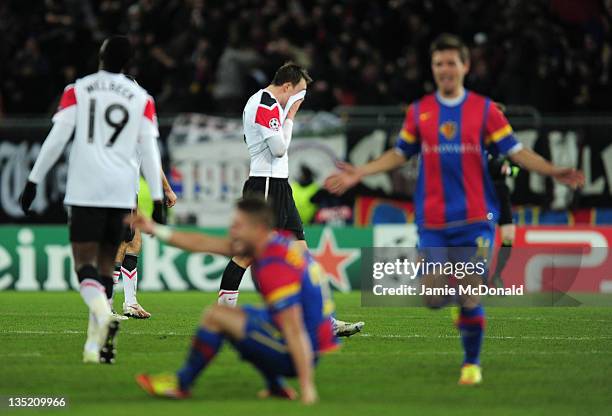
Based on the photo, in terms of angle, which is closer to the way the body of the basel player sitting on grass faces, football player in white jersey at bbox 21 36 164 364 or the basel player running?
the football player in white jersey

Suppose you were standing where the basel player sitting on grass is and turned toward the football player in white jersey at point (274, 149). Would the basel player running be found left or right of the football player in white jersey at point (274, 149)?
right

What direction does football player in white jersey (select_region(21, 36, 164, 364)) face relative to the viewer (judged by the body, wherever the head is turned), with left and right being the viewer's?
facing away from the viewer

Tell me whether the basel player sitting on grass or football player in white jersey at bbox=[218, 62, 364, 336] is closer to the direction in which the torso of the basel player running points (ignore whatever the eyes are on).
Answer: the basel player sitting on grass

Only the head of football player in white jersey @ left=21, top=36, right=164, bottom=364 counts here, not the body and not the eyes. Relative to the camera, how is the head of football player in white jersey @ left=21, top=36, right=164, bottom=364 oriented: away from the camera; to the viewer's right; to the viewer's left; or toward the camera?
away from the camera

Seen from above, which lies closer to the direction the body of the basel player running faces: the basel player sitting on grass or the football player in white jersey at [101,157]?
the basel player sitting on grass

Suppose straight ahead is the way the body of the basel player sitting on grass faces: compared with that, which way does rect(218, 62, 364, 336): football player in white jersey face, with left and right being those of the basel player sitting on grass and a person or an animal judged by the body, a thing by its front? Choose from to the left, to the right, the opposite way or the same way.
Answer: the opposite way
